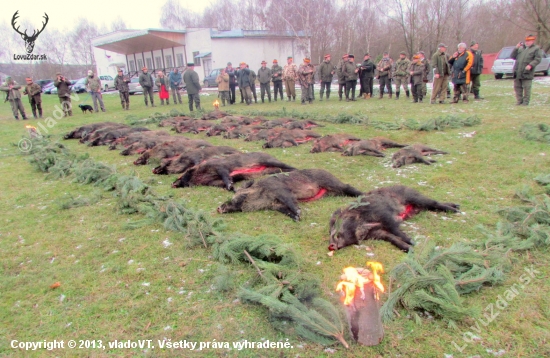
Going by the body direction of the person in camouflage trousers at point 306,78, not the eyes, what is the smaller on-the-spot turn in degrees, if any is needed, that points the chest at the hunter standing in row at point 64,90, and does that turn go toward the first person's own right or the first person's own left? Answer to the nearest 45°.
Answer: approximately 90° to the first person's own right

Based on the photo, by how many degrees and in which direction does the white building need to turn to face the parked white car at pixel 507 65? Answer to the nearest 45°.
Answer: approximately 90° to its left

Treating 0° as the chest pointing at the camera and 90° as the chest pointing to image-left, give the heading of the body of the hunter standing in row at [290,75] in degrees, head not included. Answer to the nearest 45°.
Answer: approximately 0°

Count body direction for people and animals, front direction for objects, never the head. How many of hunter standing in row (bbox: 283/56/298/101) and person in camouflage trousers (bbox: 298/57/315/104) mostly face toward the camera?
2

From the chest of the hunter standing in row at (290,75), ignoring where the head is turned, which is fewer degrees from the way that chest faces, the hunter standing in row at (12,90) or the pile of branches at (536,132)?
the pile of branches

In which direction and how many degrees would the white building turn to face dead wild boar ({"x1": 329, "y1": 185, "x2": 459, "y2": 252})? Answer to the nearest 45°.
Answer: approximately 45° to its left

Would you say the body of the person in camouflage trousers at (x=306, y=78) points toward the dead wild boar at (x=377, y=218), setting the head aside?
yes

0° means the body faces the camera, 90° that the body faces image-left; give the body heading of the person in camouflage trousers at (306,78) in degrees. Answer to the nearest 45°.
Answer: approximately 0°

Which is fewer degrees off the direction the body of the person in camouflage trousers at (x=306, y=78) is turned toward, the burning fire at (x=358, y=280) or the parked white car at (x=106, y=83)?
the burning fire

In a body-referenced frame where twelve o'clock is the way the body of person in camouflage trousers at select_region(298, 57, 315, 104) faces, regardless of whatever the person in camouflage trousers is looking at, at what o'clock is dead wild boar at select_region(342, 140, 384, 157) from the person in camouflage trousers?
The dead wild boar is roughly at 12 o'clock from the person in camouflage trousers.

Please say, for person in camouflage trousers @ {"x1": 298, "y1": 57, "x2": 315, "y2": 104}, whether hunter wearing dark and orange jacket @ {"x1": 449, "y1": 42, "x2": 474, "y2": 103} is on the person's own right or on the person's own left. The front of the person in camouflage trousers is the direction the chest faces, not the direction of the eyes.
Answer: on the person's own left

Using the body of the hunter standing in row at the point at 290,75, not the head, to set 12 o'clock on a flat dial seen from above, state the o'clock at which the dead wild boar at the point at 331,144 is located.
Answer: The dead wild boar is roughly at 12 o'clock from the hunter standing in row.
